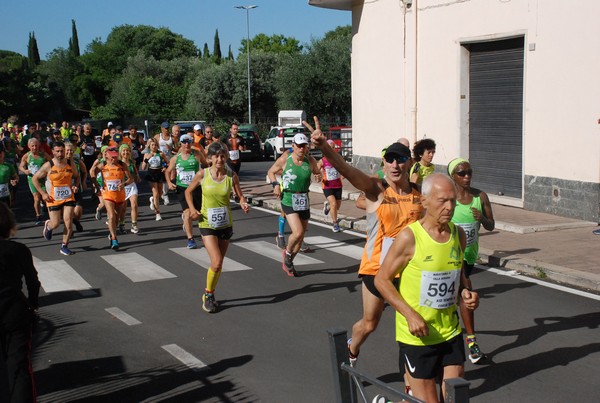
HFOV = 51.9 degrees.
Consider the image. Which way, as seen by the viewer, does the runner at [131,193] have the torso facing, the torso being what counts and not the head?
toward the camera

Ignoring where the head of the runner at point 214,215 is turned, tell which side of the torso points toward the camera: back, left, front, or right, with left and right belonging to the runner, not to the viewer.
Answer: front

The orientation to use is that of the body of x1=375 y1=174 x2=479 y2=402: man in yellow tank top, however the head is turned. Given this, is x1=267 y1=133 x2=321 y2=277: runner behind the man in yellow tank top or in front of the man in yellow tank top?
behind

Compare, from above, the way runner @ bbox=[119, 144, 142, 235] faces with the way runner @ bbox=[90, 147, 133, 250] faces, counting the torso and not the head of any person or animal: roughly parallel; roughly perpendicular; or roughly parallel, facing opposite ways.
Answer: roughly parallel

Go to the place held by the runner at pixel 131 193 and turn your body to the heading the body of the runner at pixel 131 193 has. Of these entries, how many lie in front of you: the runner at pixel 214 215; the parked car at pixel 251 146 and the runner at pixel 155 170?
1

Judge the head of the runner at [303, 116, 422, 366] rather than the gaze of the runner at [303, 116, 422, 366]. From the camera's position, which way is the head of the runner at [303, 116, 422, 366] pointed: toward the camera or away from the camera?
toward the camera

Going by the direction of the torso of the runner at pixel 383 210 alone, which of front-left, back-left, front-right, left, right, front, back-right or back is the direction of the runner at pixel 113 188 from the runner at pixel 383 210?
back

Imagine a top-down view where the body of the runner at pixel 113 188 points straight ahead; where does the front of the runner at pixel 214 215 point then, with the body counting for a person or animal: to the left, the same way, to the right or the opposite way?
the same way

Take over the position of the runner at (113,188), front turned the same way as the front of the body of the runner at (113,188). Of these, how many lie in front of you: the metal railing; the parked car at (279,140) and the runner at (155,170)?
1

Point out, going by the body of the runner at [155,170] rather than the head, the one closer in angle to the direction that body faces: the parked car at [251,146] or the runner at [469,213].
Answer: the runner

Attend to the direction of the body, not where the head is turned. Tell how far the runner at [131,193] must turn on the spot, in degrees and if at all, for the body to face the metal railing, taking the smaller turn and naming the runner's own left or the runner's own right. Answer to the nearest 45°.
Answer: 0° — they already face it

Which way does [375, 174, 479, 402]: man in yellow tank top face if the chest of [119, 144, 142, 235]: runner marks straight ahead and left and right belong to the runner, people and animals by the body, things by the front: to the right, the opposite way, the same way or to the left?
the same way
